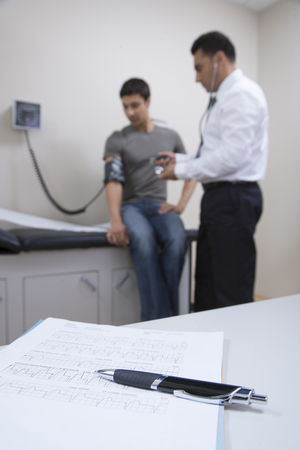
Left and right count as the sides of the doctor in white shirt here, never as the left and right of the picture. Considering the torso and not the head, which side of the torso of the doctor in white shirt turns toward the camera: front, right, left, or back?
left

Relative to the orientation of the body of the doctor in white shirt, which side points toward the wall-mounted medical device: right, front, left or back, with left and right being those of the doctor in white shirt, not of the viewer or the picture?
front

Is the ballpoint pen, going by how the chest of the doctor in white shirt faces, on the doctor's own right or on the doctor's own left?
on the doctor's own left

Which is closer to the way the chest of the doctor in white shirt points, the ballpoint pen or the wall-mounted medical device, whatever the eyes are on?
the wall-mounted medical device

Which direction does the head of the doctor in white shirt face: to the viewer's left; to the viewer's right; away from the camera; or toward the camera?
to the viewer's left

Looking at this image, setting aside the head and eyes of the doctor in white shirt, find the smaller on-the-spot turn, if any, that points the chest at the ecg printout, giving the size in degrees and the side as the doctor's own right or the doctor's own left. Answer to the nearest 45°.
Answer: approximately 90° to the doctor's own left
